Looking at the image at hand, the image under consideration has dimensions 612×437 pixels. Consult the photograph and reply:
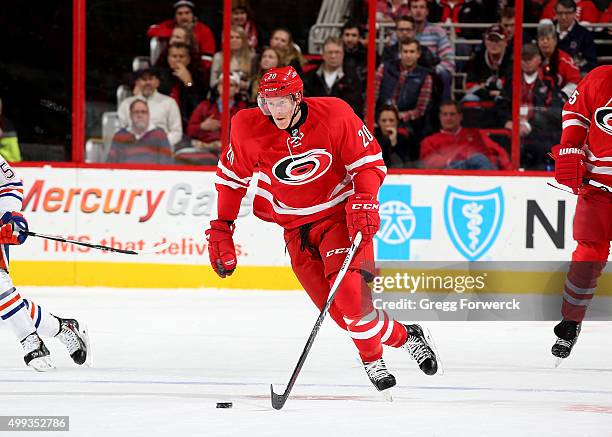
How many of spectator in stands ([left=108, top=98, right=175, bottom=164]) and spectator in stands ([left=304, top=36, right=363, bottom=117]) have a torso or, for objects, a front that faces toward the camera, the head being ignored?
2

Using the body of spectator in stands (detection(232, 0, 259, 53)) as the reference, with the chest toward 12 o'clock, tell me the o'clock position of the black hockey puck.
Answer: The black hockey puck is roughly at 12 o'clock from the spectator in stands.

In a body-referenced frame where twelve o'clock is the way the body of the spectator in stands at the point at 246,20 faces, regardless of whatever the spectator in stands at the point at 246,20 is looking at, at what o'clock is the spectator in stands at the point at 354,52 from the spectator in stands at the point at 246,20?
the spectator in stands at the point at 354,52 is roughly at 9 o'clock from the spectator in stands at the point at 246,20.

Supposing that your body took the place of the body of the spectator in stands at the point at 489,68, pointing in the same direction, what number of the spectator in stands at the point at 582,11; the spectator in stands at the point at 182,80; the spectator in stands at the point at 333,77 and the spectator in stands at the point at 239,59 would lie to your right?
3
